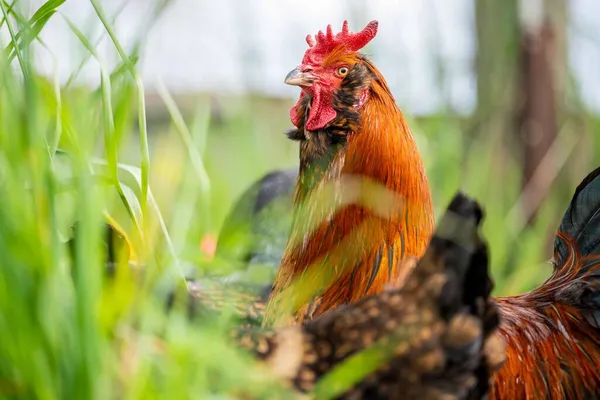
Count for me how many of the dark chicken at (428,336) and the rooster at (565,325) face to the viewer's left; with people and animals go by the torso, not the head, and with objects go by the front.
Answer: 2

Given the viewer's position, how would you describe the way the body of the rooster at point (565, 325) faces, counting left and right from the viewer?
facing to the left of the viewer

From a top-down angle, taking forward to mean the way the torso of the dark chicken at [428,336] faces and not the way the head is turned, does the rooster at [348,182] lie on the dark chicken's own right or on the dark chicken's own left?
on the dark chicken's own right

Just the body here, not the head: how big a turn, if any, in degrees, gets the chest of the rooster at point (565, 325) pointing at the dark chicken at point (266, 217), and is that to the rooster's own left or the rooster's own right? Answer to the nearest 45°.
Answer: approximately 45° to the rooster's own right

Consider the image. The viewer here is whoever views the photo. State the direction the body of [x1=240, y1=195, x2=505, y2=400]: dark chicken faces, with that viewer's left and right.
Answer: facing to the left of the viewer

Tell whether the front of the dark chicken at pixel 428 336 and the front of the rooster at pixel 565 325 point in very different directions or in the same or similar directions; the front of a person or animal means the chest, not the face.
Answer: same or similar directions

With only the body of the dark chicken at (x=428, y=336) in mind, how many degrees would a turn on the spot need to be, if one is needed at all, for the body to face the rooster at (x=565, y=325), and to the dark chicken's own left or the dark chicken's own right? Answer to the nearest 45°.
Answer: approximately 135° to the dark chicken's own right
